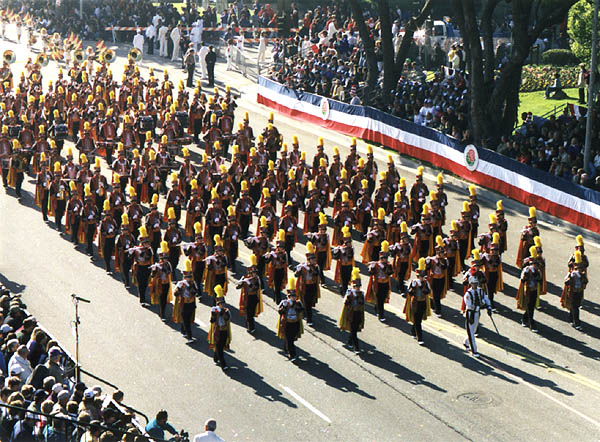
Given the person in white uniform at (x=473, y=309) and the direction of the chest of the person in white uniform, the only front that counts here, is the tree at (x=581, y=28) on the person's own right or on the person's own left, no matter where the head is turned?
on the person's own left

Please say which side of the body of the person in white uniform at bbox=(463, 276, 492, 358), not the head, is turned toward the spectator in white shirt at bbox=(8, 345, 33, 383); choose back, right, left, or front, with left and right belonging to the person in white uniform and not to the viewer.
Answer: right

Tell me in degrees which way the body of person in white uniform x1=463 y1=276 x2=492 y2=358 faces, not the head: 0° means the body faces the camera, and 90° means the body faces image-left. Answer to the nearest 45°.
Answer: approximately 315°

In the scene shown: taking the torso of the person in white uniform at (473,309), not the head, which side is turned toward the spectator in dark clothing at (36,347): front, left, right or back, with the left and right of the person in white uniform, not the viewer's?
right

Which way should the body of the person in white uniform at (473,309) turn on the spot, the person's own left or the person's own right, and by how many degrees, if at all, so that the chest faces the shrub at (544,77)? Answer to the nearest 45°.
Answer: approximately 135° to the person's own left

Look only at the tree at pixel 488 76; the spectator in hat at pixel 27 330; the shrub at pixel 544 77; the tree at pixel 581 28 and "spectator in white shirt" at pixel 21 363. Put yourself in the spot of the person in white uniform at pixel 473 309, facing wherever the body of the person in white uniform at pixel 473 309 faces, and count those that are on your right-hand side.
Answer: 2

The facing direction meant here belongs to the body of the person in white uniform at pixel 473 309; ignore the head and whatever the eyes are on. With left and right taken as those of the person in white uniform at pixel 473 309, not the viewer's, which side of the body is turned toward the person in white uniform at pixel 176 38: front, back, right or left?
back

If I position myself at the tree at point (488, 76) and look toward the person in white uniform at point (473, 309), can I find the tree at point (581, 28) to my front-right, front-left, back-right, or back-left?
back-left

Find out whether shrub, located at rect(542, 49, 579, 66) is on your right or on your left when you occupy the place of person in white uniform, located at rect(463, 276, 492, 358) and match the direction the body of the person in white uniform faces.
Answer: on your left
